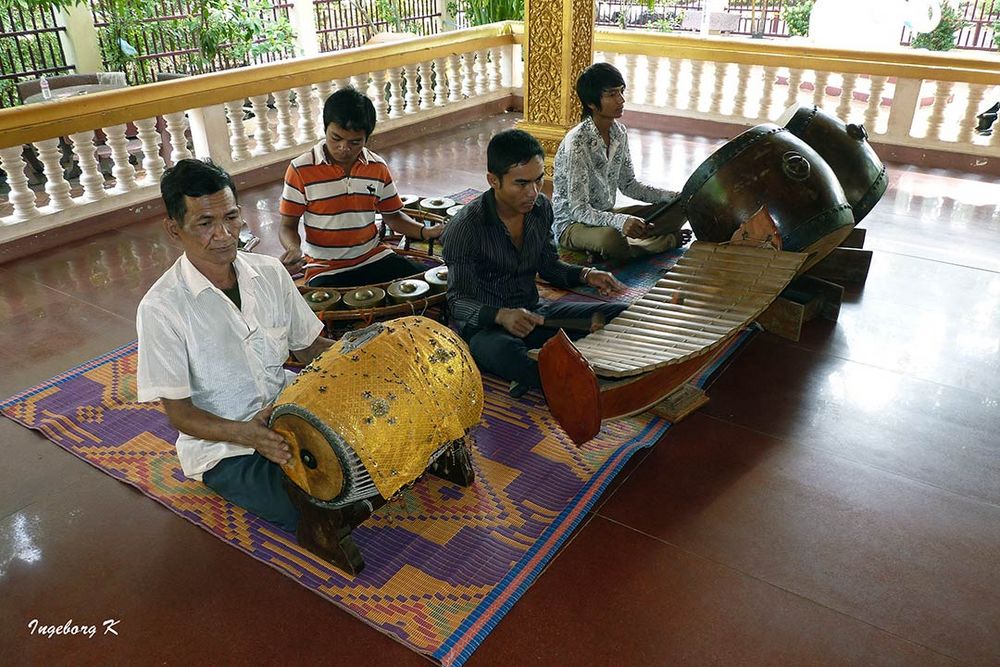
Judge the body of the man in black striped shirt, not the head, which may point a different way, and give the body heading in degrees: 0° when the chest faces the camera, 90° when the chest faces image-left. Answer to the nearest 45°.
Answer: approximately 315°

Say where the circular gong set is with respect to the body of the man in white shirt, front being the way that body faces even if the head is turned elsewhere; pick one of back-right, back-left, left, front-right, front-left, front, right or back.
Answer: left

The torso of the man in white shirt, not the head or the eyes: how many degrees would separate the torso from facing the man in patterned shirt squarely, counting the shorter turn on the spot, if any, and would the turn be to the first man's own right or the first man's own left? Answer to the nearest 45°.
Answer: approximately 90° to the first man's own left

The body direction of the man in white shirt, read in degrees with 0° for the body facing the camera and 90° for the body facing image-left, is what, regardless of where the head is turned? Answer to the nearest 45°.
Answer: approximately 315°

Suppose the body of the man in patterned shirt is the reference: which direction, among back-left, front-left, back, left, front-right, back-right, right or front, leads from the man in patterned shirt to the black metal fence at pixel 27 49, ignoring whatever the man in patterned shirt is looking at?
back

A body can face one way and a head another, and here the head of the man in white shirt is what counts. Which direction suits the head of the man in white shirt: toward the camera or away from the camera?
toward the camera

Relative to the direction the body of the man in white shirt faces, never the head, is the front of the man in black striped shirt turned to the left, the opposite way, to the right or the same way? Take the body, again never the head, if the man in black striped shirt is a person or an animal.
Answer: the same way

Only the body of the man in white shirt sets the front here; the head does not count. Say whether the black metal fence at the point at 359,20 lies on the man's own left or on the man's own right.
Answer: on the man's own left

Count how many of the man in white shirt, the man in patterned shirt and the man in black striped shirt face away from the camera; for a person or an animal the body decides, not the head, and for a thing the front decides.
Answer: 0

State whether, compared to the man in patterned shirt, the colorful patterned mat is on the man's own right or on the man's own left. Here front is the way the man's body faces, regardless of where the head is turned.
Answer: on the man's own right

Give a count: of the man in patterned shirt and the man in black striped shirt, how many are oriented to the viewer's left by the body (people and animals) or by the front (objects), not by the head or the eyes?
0

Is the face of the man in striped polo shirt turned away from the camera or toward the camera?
toward the camera
